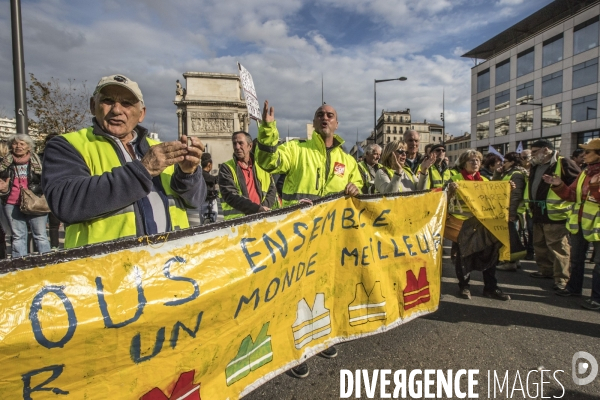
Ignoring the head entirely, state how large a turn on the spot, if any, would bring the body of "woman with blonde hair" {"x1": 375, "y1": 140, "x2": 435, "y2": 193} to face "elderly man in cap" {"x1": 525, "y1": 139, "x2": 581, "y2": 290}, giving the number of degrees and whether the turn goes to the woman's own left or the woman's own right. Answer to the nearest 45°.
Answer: approximately 90° to the woman's own left

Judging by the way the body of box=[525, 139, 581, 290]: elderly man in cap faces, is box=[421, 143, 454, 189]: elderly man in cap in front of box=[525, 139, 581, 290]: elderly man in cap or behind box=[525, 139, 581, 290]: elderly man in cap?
in front

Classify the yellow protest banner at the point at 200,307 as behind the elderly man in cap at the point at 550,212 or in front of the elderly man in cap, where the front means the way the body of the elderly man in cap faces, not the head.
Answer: in front

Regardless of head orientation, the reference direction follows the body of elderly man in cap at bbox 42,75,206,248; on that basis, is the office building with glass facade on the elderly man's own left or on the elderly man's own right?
on the elderly man's own left

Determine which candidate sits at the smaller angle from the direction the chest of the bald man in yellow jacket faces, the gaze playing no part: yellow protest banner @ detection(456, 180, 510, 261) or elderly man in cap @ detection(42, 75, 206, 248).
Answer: the elderly man in cap

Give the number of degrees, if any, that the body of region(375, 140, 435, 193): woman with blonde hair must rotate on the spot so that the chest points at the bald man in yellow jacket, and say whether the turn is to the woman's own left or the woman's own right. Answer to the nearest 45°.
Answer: approximately 90° to the woman's own right

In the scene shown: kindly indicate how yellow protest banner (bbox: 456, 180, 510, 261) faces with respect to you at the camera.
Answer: facing the viewer

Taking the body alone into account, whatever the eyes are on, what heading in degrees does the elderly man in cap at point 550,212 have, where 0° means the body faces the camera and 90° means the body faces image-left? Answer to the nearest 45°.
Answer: approximately 45°

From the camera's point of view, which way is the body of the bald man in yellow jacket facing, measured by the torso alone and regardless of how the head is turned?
toward the camera

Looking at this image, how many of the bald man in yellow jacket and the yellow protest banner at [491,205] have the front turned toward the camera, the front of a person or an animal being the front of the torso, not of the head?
2
